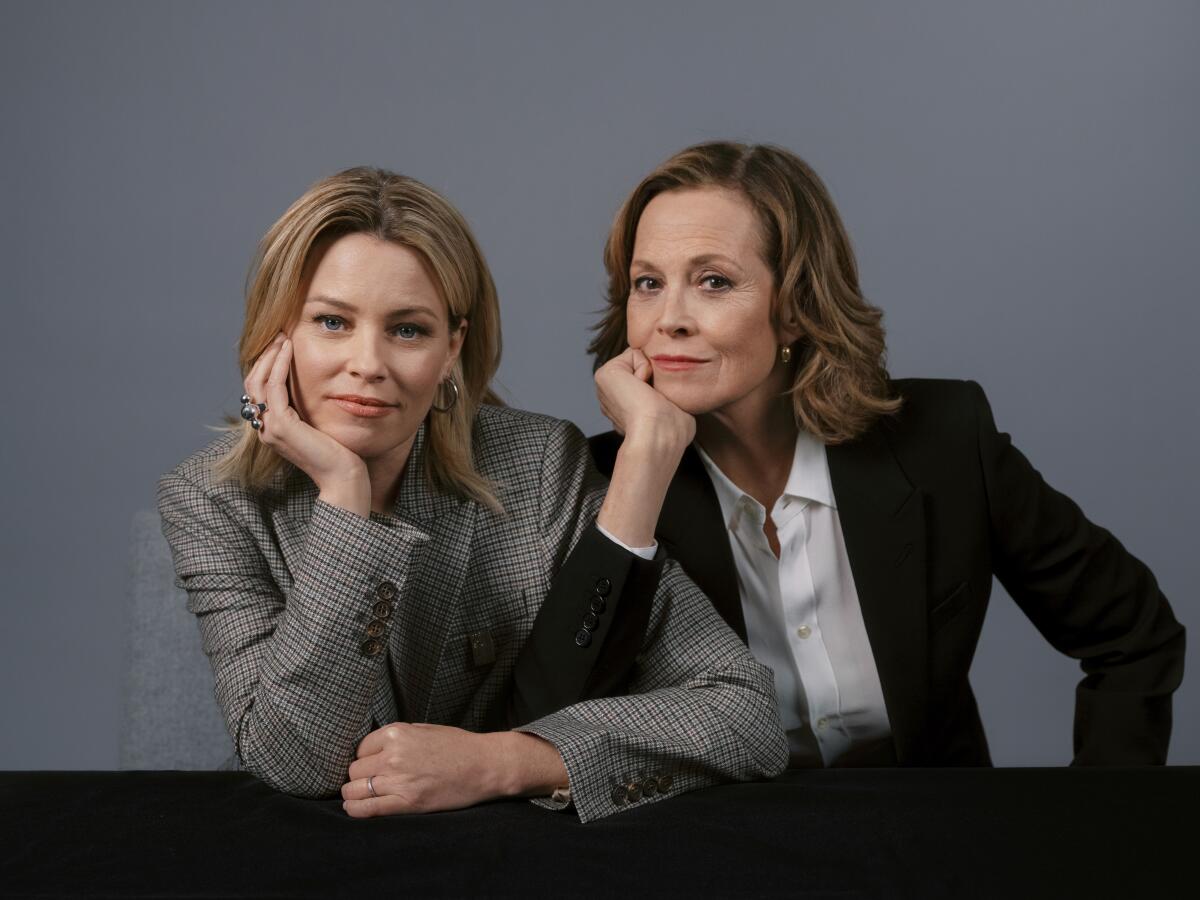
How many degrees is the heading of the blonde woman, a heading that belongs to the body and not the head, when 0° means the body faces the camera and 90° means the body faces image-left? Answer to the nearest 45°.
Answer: approximately 0°
